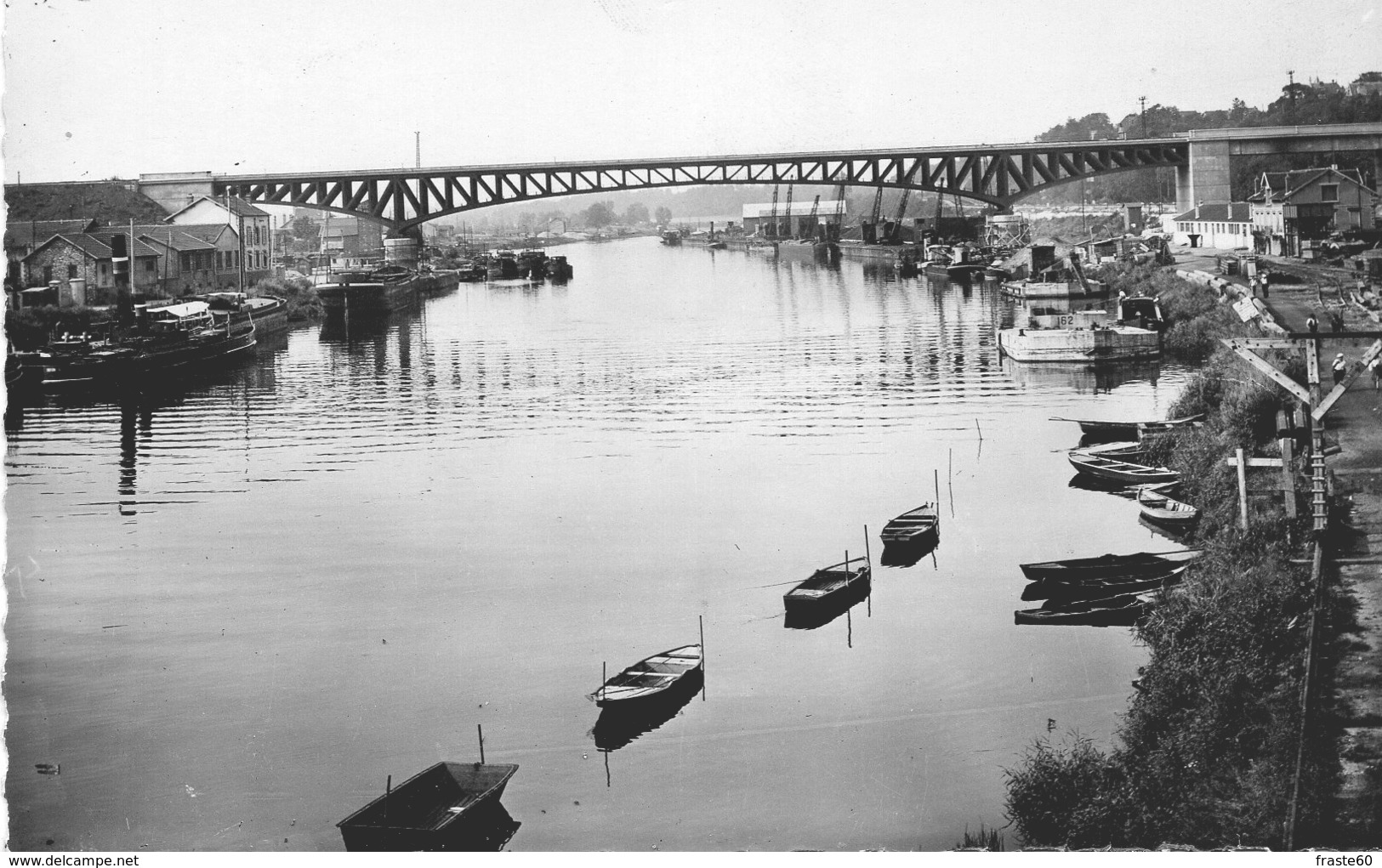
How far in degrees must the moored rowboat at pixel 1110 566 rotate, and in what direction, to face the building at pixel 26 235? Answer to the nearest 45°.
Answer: approximately 135° to its left

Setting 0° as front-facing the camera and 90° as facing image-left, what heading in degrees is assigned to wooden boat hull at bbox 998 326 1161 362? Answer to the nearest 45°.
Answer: approximately 90°

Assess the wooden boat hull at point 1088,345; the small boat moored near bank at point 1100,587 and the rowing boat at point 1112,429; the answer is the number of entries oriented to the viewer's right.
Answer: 2

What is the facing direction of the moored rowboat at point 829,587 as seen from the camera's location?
facing away from the viewer and to the right of the viewer

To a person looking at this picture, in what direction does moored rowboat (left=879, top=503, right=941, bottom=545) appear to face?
facing away from the viewer and to the right of the viewer

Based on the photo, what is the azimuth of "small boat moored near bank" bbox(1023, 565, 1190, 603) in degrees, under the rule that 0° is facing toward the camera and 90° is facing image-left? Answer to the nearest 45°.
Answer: approximately 270°

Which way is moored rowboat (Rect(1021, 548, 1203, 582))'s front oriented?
to the viewer's right

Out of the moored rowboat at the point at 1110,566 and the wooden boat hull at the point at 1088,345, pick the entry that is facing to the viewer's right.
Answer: the moored rowboat
